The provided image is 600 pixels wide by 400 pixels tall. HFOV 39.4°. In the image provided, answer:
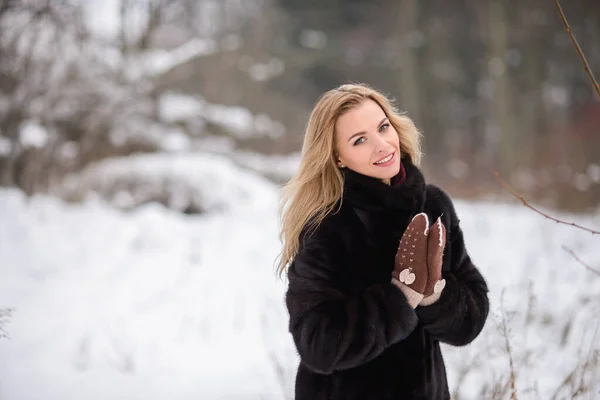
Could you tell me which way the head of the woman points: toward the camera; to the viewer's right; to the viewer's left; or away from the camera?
toward the camera
